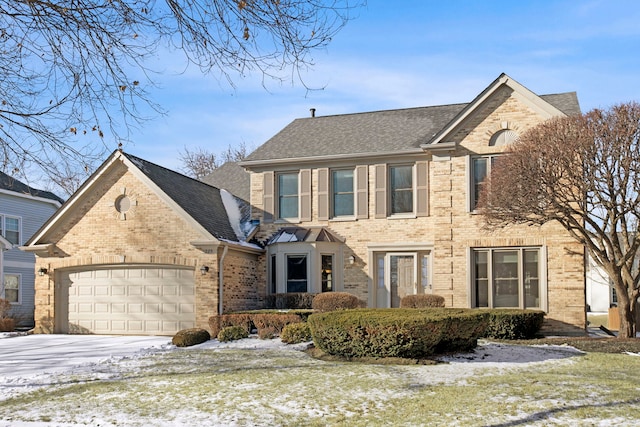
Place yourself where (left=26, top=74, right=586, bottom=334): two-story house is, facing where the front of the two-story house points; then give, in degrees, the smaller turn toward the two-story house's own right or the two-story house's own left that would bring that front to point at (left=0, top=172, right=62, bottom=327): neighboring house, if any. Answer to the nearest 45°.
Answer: approximately 135° to the two-story house's own right

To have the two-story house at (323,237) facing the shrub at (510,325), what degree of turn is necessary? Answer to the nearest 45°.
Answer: approximately 45° to its left

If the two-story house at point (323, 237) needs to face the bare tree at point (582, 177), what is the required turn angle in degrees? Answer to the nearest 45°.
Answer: approximately 45° to its left

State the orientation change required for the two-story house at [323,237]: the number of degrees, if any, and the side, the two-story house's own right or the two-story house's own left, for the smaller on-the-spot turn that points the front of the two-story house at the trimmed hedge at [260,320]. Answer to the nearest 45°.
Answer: approximately 45° to the two-story house's own right

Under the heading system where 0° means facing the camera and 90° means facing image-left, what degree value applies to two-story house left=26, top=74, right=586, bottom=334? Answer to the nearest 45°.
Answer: approximately 0°
